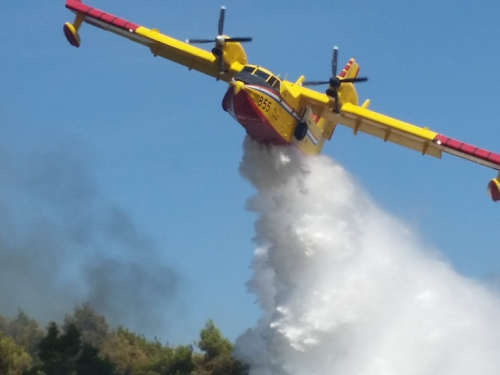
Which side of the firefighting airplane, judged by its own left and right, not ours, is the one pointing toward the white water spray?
back

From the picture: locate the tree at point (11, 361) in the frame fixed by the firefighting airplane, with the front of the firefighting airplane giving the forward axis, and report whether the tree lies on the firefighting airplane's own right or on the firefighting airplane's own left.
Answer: on the firefighting airplane's own right

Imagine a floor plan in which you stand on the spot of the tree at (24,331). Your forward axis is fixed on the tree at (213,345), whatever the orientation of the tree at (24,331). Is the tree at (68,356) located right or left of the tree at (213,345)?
right

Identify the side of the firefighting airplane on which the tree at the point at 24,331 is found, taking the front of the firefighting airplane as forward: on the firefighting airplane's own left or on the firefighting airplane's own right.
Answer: on the firefighting airplane's own right

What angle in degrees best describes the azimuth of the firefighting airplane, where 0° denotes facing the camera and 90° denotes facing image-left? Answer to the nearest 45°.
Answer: approximately 45°
